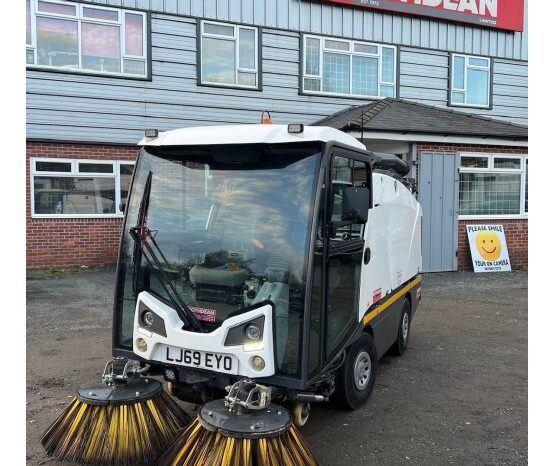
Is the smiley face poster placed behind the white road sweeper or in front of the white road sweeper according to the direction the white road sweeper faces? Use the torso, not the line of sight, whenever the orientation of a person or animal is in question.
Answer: behind

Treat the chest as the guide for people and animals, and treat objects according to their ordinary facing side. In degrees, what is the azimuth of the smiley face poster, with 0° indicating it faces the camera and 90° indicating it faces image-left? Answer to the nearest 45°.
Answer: approximately 0°

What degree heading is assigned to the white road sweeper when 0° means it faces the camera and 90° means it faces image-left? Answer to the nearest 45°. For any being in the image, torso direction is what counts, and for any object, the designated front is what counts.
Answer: approximately 45°

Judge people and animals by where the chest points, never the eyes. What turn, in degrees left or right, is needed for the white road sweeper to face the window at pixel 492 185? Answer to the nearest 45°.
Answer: approximately 180°

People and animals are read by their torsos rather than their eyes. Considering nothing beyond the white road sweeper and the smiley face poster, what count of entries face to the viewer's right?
0

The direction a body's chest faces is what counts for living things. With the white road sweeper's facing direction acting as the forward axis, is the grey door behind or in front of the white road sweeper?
behind
